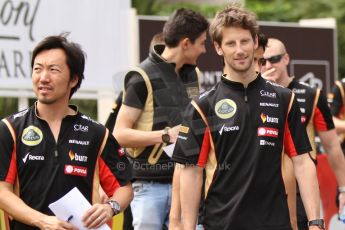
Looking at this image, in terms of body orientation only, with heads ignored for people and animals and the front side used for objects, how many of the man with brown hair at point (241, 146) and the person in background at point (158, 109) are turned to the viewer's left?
0

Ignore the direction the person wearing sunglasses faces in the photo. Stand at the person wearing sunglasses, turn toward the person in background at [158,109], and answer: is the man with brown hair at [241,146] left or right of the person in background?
left

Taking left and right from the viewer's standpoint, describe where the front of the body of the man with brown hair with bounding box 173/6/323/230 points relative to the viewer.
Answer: facing the viewer

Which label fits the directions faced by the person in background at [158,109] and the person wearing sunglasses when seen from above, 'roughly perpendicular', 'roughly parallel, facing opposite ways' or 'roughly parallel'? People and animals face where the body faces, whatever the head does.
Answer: roughly perpendicular

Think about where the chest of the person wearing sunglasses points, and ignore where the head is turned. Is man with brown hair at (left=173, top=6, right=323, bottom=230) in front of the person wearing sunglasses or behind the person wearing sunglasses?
in front

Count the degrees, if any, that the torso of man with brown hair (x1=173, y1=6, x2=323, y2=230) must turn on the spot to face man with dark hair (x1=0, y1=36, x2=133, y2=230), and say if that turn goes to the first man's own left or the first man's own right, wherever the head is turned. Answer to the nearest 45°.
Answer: approximately 90° to the first man's own right

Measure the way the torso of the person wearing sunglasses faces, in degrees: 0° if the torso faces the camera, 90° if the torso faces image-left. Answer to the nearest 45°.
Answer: approximately 45°

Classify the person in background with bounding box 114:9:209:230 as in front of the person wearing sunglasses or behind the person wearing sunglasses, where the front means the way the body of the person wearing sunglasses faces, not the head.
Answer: in front
